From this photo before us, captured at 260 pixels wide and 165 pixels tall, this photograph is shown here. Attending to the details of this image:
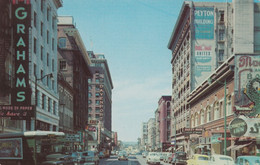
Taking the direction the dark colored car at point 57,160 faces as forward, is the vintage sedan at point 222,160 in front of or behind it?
behind

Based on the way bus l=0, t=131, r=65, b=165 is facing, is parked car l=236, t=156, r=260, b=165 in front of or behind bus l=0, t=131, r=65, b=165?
in front

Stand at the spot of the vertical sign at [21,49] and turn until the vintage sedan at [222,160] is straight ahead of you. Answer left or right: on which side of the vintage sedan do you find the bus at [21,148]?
right

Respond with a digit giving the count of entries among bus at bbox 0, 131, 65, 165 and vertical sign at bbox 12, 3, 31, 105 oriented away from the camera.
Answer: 0

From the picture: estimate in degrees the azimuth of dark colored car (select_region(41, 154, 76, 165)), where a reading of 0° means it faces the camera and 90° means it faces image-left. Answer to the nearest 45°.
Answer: approximately 45°

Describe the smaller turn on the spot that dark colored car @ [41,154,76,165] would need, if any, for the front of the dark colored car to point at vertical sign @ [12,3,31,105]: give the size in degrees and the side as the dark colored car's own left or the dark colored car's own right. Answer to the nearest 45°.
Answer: approximately 135° to the dark colored car's own right

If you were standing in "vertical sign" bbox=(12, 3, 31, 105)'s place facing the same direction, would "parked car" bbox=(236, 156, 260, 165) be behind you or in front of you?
in front
